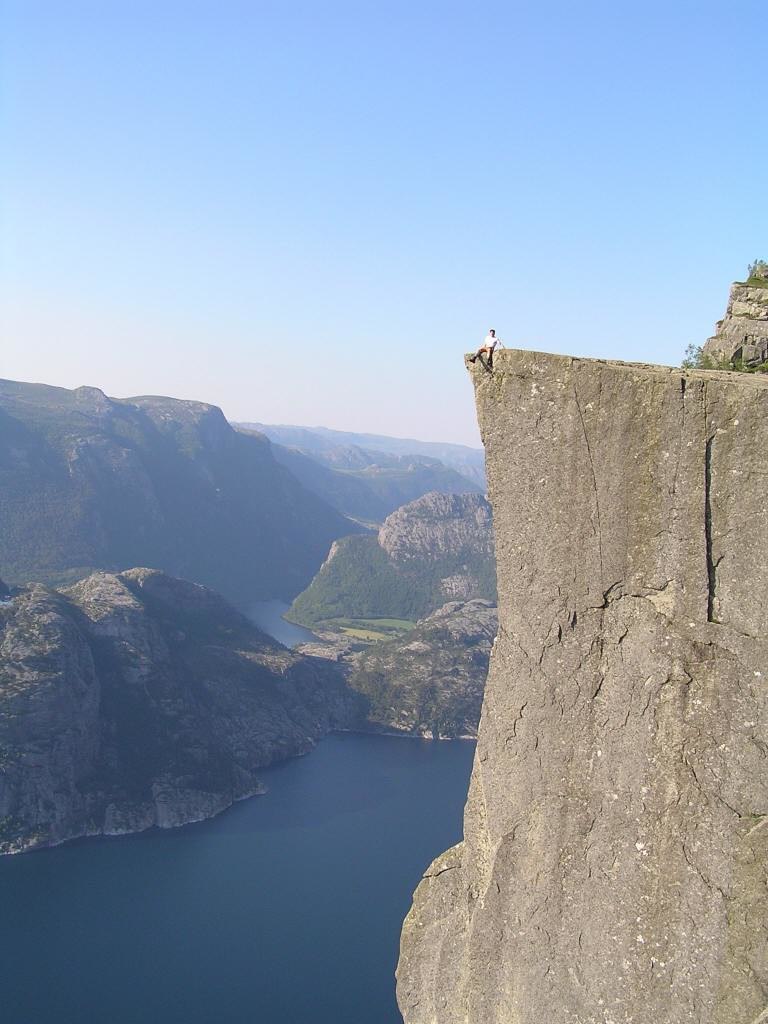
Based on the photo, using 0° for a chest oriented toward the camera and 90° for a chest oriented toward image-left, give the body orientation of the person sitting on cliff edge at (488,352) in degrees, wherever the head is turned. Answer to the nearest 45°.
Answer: approximately 45°

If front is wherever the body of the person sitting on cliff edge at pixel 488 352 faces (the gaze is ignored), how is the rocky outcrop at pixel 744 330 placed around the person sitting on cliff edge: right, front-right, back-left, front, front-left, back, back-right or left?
back
